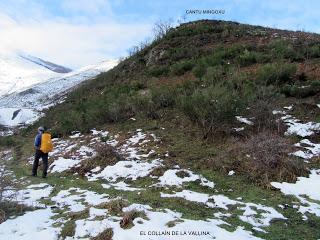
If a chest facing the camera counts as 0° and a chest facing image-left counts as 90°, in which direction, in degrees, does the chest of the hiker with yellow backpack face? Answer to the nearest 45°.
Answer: approximately 135°

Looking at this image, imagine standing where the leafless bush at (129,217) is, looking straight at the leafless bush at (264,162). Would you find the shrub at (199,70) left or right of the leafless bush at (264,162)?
left

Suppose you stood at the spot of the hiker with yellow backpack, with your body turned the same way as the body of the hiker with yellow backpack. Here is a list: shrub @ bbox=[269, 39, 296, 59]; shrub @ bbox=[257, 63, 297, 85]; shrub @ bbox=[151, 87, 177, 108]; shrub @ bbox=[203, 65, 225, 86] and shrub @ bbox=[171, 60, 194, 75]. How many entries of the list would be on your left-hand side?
0

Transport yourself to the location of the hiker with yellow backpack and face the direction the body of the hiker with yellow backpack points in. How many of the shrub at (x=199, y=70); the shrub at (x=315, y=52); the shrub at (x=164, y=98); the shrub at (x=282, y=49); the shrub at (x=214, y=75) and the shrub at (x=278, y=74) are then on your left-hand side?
0

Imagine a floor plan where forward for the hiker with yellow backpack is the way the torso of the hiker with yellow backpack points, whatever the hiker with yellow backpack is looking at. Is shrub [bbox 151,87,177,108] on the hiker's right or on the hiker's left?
on the hiker's right

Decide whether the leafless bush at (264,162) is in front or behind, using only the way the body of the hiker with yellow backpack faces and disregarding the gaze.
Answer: behind

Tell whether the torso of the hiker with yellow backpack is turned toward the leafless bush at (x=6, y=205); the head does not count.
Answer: no

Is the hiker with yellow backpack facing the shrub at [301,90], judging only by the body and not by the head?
no

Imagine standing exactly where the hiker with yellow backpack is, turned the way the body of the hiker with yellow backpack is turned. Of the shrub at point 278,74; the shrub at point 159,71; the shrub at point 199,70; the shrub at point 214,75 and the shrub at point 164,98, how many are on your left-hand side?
0

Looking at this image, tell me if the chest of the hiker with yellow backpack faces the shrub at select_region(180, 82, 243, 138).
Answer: no

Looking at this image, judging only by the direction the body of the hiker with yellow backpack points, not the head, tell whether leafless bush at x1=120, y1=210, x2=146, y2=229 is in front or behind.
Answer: behind
